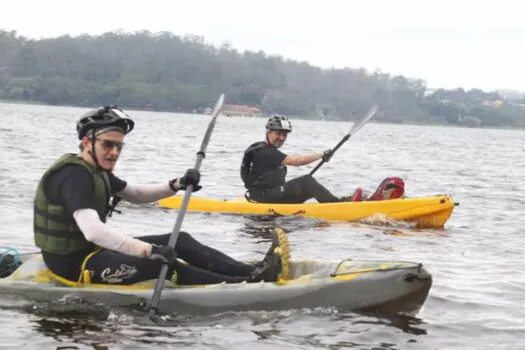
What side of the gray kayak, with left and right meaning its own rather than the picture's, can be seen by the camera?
right

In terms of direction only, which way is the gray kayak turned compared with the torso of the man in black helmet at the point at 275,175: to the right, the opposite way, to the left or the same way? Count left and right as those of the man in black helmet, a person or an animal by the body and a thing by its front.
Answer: the same way

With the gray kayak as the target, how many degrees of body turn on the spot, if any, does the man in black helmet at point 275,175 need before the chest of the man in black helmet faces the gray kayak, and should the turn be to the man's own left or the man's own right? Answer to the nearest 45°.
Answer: approximately 90° to the man's own right

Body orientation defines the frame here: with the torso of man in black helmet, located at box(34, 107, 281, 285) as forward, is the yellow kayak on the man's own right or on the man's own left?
on the man's own left

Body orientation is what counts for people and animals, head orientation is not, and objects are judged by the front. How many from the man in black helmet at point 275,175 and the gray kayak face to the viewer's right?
2

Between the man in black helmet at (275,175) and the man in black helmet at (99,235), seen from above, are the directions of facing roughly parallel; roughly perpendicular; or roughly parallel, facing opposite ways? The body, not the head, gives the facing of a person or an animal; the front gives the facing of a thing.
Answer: roughly parallel

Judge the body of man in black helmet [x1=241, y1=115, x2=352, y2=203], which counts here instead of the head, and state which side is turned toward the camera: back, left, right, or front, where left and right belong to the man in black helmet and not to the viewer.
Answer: right

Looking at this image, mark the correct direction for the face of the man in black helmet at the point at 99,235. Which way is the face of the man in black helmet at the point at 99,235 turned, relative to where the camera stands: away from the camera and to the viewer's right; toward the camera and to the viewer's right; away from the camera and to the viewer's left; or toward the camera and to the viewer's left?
toward the camera and to the viewer's right

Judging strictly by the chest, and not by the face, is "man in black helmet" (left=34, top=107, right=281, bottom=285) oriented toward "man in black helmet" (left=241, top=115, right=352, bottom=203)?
no

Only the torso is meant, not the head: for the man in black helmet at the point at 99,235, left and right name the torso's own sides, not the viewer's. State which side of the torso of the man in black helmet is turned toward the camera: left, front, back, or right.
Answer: right

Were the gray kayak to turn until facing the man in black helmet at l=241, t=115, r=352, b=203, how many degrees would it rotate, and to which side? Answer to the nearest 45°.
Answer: approximately 90° to its left
